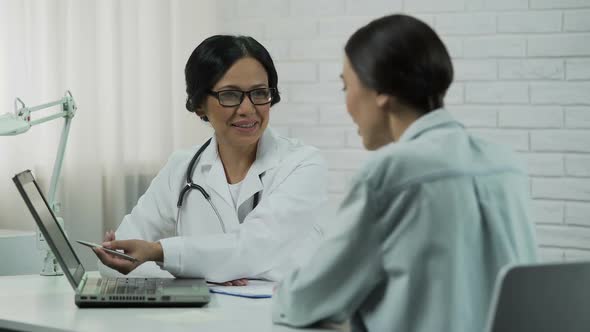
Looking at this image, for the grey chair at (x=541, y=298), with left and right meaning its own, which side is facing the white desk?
front

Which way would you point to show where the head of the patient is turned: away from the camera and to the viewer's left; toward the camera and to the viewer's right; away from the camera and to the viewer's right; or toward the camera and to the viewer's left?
away from the camera and to the viewer's left

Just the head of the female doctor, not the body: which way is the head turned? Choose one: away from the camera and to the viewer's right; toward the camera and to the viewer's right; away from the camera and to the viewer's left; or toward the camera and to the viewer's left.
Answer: toward the camera and to the viewer's right

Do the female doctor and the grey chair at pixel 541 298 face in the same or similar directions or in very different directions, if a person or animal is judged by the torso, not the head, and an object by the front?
very different directions

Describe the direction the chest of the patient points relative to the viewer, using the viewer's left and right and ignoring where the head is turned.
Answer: facing away from the viewer and to the left of the viewer

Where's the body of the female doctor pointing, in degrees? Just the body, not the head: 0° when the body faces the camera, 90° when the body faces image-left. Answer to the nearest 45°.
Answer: approximately 0°

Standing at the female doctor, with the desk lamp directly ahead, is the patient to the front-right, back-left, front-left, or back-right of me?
back-left

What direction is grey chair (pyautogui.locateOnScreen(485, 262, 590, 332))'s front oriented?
away from the camera

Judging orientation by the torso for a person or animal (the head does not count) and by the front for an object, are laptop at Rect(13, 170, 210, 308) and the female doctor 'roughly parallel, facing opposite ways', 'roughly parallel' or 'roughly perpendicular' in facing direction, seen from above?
roughly perpendicular

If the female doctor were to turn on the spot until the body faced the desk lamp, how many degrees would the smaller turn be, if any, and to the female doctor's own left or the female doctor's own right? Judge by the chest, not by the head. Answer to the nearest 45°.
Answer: approximately 90° to the female doctor's own right

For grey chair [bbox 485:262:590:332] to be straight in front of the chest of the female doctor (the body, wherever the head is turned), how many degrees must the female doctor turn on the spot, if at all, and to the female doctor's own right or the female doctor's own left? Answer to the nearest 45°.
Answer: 0° — they already face it

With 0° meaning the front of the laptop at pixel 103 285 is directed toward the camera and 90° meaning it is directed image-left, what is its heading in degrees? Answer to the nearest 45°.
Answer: approximately 270°
